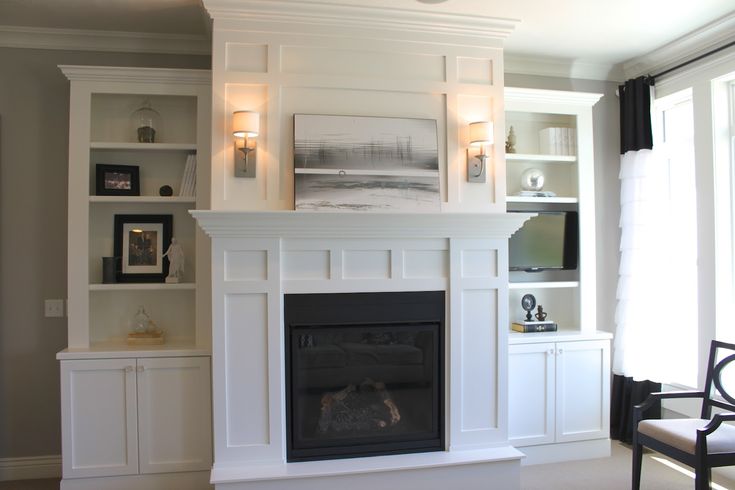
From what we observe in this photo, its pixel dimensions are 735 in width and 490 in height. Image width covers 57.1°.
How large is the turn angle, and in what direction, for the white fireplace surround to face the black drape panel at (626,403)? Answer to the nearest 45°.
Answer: approximately 135° to its left

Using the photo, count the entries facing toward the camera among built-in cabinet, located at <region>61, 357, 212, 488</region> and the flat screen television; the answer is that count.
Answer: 2

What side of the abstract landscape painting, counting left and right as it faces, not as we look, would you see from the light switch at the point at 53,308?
right

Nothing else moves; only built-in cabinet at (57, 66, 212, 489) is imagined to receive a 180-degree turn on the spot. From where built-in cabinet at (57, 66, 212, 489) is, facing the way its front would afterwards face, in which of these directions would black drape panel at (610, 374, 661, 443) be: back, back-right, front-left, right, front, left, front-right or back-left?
right

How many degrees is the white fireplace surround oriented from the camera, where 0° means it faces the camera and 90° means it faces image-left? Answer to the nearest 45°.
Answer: approximately 0°
